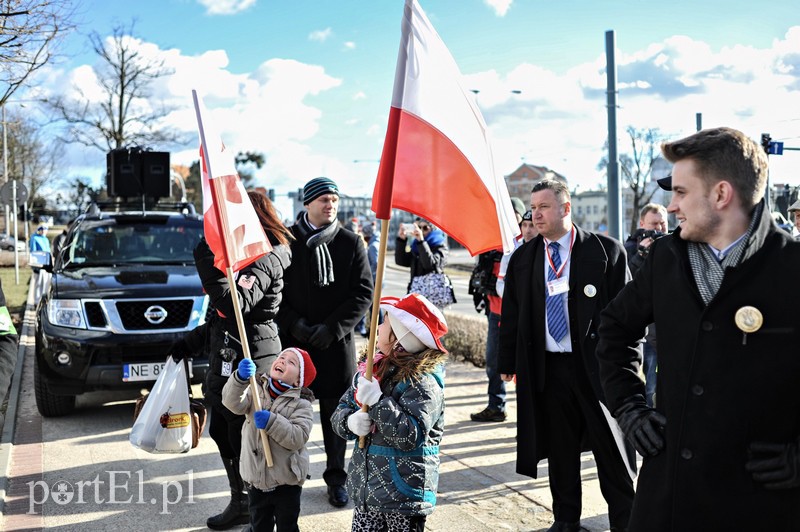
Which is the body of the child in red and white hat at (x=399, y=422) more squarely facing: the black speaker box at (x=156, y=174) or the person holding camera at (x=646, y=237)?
the black speaker box

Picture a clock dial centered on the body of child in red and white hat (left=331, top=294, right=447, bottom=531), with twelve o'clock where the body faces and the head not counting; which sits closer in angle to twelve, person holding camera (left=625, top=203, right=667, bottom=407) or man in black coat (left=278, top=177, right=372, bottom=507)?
the man in black coat

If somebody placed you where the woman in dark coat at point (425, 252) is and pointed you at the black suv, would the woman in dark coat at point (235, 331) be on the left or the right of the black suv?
left

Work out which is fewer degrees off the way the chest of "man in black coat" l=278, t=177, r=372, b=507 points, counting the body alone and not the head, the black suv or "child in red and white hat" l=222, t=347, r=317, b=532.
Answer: the child in red and white hat

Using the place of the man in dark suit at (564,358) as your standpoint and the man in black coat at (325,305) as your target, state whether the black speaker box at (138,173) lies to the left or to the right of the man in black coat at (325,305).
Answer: right

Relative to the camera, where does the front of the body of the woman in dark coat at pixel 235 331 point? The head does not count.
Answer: to the viewer's left

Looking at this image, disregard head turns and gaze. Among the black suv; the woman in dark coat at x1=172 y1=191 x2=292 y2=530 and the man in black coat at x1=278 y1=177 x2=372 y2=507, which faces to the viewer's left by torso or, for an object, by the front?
the woman in dark coat

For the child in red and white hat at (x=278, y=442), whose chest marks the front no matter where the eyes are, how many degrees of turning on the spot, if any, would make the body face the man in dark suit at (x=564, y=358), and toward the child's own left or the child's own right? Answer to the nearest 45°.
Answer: approximately 135° to the child's own left

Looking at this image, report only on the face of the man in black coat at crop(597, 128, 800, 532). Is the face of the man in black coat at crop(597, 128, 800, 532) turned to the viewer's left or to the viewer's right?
to the viewer's left

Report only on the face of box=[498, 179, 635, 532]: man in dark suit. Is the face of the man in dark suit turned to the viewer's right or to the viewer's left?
to the viewer's left

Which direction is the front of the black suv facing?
toward the camera

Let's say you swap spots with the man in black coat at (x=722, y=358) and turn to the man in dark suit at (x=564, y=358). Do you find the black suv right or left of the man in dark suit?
left

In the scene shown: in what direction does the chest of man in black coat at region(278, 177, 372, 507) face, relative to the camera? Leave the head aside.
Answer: toward the camera

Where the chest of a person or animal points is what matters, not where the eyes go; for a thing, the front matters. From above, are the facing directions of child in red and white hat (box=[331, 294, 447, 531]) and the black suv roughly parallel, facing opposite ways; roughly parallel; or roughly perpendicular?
roughly perpendicular
